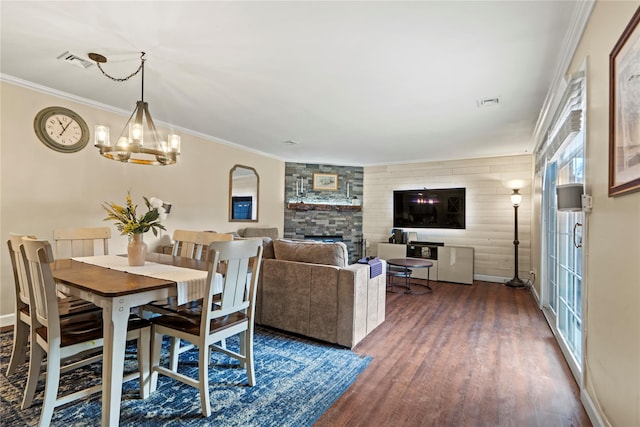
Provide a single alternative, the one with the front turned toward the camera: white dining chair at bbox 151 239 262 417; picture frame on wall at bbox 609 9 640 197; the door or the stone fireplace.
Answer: the stone fireplace

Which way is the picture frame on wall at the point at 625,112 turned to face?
to the viewer's left

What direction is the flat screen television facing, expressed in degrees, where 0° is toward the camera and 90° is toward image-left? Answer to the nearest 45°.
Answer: approximately 0°

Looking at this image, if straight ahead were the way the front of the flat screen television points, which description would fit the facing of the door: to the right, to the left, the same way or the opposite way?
to the right

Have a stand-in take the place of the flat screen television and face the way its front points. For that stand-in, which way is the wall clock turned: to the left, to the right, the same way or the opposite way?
to the left

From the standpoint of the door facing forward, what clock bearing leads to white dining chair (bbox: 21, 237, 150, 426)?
The white dining chair is roughly at 10 o'clock from the door.

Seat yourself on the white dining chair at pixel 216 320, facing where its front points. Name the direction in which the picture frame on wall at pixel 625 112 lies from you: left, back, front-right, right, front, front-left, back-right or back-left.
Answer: back

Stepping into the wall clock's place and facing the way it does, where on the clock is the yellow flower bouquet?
The yellow flower bouquet is roughly at 1 o'clock from the wall clock.

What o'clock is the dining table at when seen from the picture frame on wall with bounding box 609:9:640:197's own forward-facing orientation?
The dining table is roughly at 11 o'clock from the picture frame on wall.

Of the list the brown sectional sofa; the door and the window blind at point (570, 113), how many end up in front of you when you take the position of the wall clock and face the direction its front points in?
3

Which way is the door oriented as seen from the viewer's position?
to the viewer's left

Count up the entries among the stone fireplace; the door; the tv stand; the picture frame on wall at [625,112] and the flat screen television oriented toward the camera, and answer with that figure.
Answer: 3

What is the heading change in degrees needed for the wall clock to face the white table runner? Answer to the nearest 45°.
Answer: approximately 45° to its right
